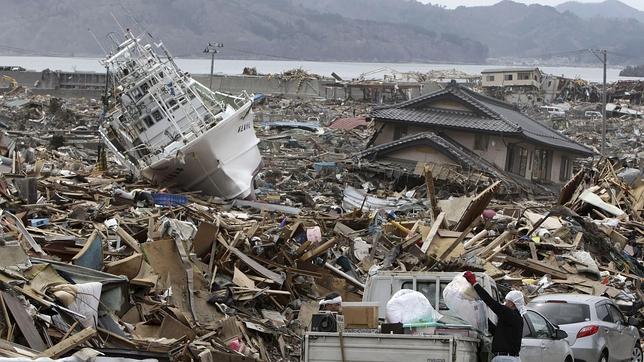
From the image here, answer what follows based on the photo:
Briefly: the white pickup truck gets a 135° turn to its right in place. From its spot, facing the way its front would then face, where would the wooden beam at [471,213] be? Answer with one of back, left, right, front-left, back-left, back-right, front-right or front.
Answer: back

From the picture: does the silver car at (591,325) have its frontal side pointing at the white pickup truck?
no

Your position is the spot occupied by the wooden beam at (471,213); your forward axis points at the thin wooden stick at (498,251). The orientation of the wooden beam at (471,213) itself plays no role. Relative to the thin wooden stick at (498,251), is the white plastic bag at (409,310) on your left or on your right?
right

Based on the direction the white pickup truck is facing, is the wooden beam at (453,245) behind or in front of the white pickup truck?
in front

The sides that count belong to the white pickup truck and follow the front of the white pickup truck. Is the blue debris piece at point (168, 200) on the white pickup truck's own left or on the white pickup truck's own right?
on the white pickup truck's own left

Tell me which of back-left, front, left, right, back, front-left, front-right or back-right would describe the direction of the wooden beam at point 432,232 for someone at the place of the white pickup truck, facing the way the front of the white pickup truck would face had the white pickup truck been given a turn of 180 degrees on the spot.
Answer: back-right

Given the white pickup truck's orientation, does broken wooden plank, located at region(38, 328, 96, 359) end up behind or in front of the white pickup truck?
behind

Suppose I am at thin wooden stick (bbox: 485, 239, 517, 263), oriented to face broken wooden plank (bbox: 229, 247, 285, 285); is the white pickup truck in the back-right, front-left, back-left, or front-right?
front-left

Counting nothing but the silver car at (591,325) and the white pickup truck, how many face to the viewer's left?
0

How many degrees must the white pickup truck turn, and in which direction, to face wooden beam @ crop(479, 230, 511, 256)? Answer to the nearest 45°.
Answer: approximately 45° to its left

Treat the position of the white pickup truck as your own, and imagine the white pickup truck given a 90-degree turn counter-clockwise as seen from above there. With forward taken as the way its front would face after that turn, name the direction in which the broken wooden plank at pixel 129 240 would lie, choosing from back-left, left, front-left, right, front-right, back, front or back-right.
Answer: front

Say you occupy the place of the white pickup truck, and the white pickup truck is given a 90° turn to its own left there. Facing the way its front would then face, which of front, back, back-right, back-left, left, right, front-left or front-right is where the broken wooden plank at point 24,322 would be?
front-left

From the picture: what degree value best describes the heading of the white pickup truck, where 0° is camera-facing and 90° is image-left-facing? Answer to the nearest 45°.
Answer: approximately 225°
